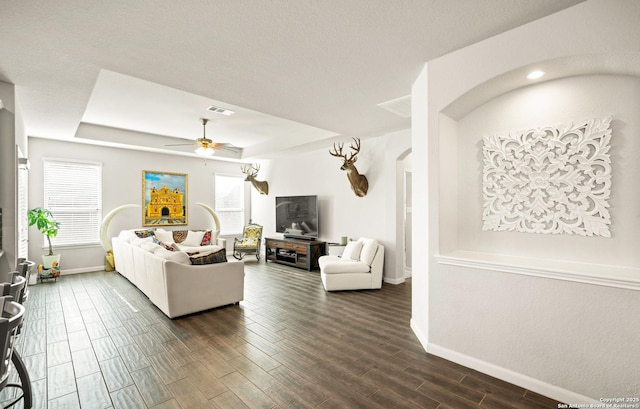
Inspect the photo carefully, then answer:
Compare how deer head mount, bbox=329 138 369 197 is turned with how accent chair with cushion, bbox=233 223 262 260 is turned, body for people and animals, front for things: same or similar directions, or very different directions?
same or similar directions

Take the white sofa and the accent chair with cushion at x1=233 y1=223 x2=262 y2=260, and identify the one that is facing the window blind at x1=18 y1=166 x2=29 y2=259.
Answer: the accent chair with cushion

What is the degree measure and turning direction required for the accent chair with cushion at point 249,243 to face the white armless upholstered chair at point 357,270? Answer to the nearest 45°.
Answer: approximately 90° to its left

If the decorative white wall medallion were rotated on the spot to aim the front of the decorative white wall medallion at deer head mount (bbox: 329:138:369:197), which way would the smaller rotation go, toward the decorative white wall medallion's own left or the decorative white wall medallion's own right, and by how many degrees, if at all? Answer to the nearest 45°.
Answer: approximately 90° to the decorative white wall medallion's own right

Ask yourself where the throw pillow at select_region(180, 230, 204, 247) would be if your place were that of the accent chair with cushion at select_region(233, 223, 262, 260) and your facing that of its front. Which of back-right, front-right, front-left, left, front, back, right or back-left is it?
front-right

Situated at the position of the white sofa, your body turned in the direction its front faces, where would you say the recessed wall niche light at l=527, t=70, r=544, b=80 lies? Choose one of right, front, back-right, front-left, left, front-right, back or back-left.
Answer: right

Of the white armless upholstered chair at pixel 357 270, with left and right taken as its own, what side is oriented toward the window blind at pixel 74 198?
front

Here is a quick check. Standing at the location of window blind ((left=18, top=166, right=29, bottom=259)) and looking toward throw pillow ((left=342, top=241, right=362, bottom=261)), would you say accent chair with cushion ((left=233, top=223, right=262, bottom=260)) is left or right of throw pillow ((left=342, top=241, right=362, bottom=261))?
left

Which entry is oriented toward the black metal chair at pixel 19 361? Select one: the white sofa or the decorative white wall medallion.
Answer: the decorative white wall medallion

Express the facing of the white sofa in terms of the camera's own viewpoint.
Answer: facing away from the viewer and to the right of the viewer

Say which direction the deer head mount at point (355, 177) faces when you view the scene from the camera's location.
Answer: facing the viewer and to the left of the viewer

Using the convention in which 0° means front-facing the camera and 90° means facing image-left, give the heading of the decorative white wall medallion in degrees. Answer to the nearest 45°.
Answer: approximately 45°

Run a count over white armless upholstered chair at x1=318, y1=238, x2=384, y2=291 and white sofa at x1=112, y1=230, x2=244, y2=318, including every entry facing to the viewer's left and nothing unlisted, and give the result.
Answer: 1

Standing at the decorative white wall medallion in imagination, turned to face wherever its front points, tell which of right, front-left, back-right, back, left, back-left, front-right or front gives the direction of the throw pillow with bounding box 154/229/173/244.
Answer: front-right
